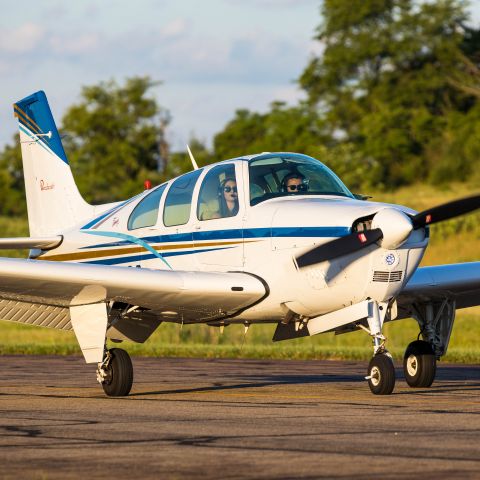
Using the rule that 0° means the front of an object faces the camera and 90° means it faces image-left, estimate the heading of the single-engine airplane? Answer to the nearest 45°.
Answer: approximately 315°

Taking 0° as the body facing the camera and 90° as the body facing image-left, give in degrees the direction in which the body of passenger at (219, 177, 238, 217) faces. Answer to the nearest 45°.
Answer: approximately 315°

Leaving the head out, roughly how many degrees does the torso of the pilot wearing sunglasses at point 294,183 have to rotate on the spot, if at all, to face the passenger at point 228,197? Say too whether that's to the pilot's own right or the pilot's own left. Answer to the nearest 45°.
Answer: approximately 135° to the pilot's own right

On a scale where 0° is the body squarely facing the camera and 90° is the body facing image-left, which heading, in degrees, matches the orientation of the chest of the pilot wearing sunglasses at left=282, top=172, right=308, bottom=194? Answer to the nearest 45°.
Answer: approximately 315°
